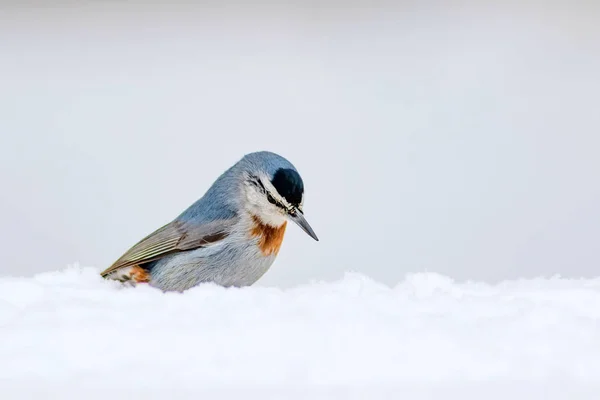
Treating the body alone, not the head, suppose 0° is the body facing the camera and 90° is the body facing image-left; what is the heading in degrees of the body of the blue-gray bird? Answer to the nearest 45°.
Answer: approximately 270°
